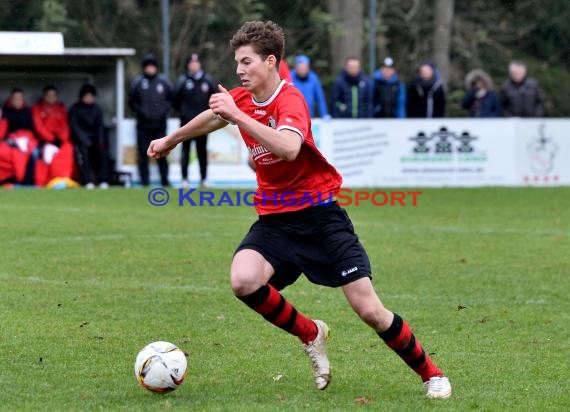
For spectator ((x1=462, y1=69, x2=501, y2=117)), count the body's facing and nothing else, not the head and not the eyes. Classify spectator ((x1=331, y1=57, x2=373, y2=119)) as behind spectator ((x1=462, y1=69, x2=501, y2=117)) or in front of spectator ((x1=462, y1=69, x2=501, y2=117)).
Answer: in front

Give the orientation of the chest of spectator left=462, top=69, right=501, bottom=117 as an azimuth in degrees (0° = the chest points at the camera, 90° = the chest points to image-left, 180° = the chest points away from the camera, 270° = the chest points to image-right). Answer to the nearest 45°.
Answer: approximately 45°

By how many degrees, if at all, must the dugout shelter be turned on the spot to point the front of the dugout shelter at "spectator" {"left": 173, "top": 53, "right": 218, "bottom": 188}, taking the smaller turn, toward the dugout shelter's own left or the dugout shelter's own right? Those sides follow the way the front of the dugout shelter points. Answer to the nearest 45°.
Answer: approximately 45° to the dugout shelter's own left

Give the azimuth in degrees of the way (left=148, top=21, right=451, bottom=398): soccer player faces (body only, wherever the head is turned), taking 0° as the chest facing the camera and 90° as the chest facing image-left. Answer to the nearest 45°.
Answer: approximately 45°

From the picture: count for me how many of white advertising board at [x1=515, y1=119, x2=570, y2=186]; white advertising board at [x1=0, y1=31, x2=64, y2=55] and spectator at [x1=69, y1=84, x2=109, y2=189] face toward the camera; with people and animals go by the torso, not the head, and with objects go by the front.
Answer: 3

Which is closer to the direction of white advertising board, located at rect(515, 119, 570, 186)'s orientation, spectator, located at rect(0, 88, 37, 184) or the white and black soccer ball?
the white and black soccer ball

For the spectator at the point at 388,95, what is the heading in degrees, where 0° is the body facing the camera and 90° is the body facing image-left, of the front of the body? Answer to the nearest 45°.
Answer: approximately 0°

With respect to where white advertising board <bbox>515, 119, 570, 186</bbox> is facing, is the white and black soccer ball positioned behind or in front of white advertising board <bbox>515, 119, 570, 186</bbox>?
in front

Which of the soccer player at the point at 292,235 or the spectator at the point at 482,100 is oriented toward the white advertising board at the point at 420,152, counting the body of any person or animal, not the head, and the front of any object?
the spectator
